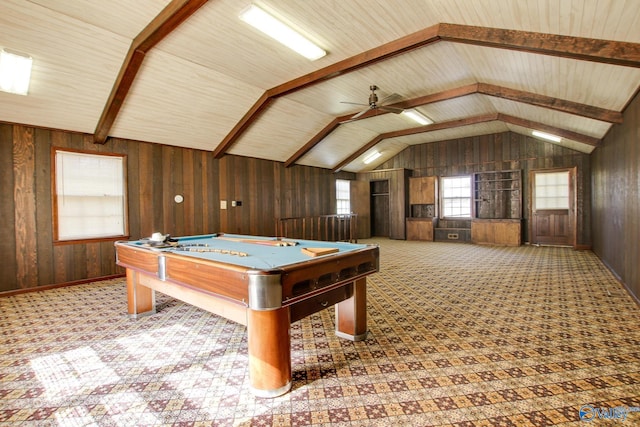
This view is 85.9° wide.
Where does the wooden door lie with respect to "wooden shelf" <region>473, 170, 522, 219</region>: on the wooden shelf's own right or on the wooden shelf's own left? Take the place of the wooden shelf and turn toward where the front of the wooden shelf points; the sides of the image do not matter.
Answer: on the wooden shelf's own left

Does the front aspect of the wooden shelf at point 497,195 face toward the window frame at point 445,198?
no

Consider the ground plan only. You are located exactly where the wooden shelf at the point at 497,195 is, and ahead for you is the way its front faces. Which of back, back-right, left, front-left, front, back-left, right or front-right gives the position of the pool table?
front

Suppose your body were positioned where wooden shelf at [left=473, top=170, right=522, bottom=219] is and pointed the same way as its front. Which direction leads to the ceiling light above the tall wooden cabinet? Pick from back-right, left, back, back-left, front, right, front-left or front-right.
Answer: right

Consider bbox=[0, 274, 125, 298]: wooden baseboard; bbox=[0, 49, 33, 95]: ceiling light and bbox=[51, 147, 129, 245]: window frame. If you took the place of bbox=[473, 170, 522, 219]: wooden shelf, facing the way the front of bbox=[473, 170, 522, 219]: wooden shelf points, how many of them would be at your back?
0

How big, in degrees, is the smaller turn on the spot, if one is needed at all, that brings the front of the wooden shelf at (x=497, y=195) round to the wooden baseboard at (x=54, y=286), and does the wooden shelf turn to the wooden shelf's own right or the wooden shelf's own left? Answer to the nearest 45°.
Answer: approximately 45° to the wooden shelf's own right

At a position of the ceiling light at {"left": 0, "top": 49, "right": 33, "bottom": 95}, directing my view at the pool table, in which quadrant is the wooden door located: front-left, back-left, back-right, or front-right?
front-left

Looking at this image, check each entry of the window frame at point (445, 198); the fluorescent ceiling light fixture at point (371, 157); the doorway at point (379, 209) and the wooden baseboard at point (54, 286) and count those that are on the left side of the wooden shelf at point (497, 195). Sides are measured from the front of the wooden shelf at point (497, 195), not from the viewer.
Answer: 0

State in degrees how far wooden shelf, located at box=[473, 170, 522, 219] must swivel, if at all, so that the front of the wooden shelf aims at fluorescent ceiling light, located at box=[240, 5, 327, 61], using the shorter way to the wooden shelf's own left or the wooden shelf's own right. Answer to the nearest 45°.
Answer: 0° — it already faces it

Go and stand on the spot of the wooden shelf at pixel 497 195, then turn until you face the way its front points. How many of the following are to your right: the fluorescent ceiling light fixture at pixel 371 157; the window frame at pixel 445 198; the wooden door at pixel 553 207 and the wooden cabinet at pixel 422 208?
3

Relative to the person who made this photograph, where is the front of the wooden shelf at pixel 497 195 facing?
facing the viewer

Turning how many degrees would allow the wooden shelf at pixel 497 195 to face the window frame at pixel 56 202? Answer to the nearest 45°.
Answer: approximately 45° to its right

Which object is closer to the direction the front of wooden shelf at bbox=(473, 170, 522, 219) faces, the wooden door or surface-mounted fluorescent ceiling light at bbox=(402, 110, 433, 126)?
the surface-mounted fluorescent ceiling light

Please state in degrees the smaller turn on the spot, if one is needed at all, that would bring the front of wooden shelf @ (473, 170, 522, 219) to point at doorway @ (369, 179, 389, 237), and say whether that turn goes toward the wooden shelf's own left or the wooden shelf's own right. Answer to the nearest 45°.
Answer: approximately 90° to the wooden shelf's own right
